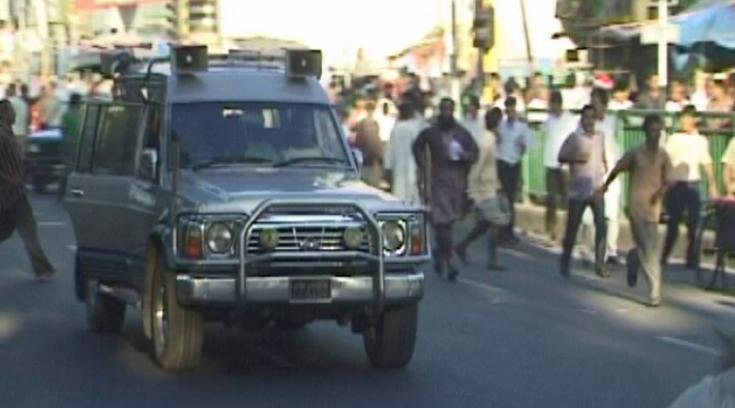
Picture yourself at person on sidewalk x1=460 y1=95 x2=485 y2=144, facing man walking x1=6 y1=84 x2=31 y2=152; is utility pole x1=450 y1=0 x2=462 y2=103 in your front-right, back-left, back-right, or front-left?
front-right

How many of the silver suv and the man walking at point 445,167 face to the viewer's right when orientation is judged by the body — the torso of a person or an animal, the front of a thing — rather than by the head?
0

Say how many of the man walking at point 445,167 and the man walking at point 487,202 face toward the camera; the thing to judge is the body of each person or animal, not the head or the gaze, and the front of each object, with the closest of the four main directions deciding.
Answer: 1

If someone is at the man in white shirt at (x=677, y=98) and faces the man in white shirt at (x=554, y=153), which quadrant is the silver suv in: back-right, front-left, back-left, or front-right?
front-left

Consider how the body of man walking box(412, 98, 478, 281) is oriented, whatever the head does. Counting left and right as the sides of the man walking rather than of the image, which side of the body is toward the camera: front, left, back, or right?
front

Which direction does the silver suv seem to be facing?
toward the camera

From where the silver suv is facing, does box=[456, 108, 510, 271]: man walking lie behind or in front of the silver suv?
behind

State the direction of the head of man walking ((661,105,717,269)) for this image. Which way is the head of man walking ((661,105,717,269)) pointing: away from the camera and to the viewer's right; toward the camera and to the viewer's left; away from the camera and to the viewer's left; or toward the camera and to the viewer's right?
toward the camera and to the viewer's left

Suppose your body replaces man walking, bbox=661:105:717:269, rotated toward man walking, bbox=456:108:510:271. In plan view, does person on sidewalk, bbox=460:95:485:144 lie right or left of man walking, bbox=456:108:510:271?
right
